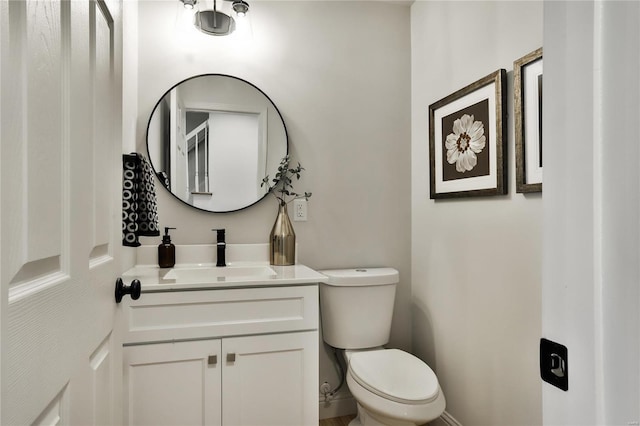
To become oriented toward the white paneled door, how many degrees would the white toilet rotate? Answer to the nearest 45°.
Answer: approximately 45° to its right

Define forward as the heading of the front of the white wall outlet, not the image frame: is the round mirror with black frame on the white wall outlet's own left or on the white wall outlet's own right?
on the white wall outlet's own right

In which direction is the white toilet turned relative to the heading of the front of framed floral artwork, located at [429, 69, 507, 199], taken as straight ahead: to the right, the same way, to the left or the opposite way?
to the left

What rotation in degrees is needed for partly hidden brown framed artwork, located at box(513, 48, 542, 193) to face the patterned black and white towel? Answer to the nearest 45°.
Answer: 0° — it already faces it

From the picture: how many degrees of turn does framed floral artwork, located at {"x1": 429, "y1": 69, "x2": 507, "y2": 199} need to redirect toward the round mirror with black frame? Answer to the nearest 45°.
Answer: approximately 45° to its right
